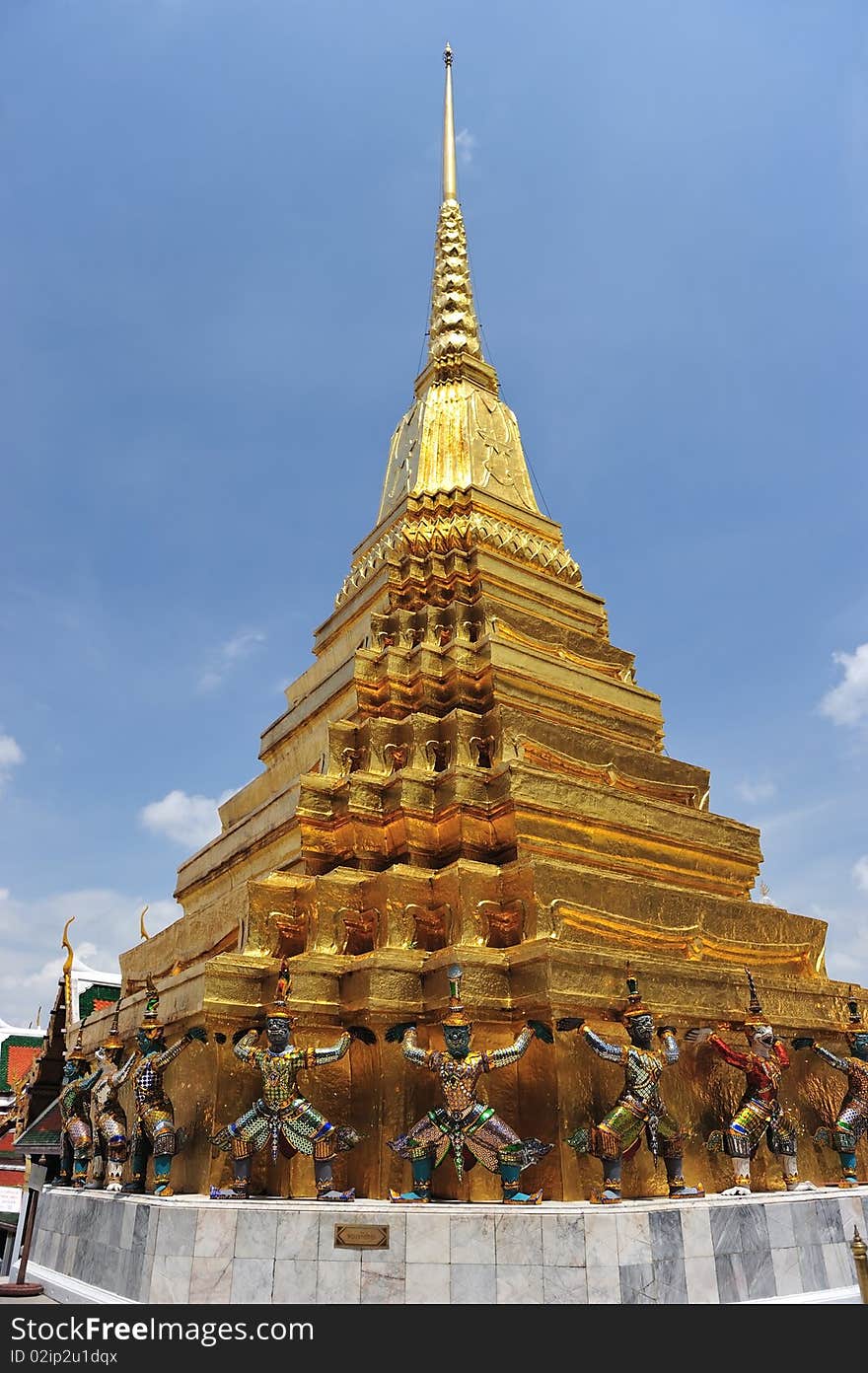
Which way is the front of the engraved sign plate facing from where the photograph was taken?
facing the viewer

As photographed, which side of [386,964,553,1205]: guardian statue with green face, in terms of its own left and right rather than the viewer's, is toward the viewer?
front

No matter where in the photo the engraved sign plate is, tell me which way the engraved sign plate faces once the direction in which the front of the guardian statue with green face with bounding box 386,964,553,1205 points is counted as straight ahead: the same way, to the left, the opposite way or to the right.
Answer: the same way

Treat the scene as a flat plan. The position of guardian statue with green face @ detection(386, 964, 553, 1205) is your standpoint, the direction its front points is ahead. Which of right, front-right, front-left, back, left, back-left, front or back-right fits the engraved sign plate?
front-right

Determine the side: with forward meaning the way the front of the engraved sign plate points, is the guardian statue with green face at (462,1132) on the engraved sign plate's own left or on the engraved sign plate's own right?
on the engraved sign plate's own left

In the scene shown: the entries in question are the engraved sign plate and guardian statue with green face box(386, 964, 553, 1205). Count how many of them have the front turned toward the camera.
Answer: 2
